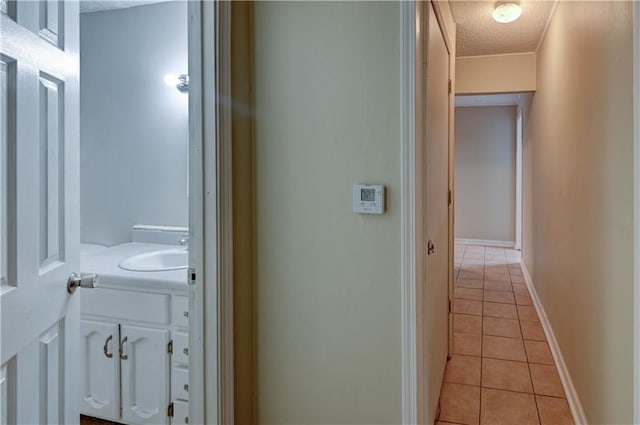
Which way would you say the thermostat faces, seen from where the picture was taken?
facing the viewer

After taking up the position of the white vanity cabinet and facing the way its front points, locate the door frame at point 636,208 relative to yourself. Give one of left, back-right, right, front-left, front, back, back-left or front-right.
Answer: left

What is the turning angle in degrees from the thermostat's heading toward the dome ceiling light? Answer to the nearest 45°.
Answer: approximately 135° to its left

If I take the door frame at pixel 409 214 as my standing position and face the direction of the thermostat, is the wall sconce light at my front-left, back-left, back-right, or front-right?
front-right

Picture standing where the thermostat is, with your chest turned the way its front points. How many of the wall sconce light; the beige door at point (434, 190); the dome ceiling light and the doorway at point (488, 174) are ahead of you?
0

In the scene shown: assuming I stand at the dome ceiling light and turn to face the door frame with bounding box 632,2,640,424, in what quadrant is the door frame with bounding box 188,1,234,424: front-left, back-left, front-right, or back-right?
front-right

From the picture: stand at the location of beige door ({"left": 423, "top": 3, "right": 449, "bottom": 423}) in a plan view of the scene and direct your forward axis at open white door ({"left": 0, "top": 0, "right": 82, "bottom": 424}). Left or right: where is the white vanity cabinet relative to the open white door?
right

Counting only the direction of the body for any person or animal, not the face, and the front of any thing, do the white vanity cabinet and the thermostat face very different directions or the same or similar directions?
same or similar directions

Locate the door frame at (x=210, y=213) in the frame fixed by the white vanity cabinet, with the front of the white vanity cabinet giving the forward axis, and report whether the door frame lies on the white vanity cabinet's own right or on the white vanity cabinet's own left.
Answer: on the white vanity cabinet's own left

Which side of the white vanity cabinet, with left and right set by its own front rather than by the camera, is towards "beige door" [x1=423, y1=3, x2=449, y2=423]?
left

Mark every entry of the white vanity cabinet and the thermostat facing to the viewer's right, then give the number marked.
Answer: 0

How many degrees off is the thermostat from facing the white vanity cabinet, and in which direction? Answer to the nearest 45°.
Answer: approximately 90° to its right

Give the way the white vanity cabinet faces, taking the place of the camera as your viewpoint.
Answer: facing the viewer and to the left of the viewer

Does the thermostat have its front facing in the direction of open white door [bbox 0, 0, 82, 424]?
no

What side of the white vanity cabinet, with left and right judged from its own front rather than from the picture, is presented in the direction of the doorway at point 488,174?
back

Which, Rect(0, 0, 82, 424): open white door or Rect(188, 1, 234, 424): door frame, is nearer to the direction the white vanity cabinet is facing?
the open white door

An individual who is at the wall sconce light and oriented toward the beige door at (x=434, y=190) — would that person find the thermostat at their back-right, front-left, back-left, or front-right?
front-right
